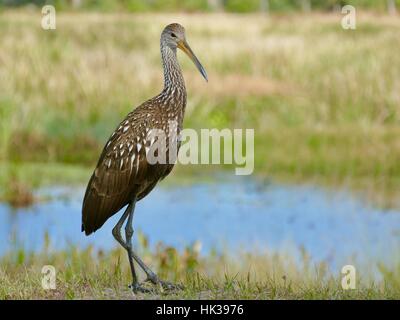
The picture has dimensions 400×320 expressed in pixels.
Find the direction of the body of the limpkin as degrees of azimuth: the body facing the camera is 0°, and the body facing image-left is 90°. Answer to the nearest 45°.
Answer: approximately 270°
